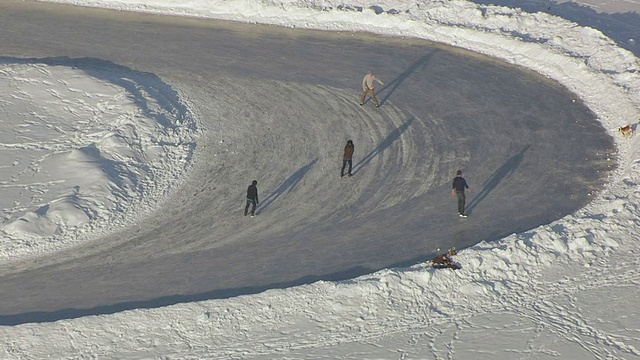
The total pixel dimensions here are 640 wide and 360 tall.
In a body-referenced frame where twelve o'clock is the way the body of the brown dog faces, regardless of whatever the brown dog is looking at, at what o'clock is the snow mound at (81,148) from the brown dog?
The snow mound is roughly at 11 o'clock from the brown dog.

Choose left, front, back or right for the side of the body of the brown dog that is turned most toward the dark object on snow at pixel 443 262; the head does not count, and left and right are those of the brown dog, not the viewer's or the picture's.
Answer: left

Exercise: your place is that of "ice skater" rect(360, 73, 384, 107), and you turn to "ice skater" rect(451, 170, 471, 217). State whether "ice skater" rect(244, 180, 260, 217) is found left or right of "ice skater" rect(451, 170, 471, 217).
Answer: right

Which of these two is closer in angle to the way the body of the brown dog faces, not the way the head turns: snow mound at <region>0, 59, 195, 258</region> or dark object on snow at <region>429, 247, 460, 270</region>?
the snow mound

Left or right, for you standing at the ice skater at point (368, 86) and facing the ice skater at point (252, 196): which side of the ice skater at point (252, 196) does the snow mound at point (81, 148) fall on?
right

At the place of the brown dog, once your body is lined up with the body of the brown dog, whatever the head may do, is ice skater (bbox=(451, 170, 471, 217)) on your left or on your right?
on your left

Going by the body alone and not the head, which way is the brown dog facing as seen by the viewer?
to the viewer's left

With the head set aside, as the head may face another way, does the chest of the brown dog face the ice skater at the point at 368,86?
yes
